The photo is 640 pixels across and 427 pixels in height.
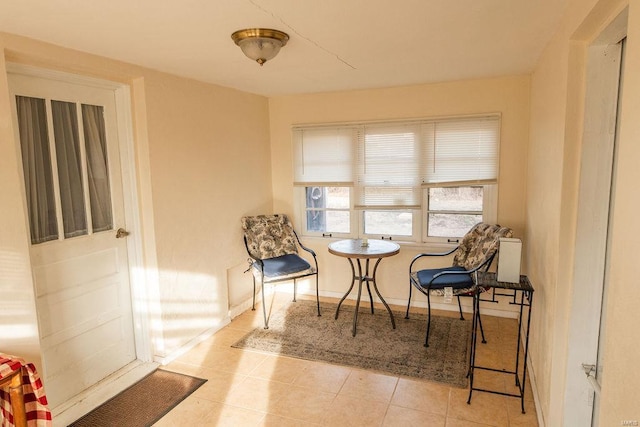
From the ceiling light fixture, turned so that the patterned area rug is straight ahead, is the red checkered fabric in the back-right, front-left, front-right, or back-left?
back-left

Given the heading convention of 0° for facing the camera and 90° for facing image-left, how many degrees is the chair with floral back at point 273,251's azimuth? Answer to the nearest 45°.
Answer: approximately 315°

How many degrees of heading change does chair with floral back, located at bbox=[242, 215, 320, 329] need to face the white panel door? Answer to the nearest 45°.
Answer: approximately 90° to its right

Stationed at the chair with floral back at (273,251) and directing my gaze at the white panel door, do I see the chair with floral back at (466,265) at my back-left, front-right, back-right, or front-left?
back-left

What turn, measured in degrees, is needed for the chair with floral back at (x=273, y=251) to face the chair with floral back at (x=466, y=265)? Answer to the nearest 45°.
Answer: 0° — it already faces it

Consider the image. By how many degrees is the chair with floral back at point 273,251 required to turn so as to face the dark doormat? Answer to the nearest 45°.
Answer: approximately 90° to its right
